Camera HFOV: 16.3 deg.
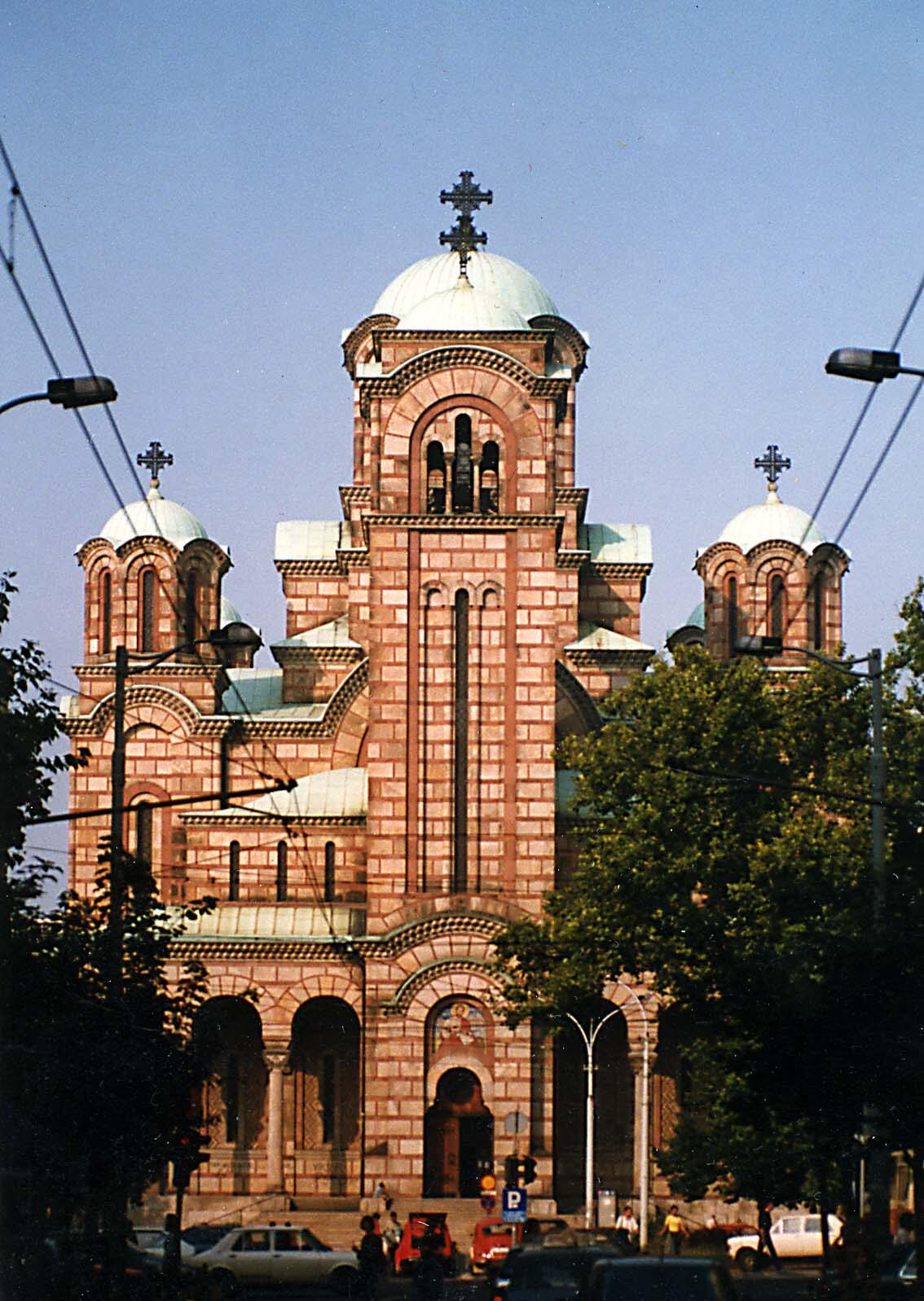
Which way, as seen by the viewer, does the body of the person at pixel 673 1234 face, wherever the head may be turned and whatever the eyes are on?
toward the camera

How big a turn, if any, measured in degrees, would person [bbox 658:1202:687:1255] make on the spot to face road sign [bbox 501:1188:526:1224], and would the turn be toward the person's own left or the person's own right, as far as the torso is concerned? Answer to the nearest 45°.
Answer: approximately 45° to the person's own right

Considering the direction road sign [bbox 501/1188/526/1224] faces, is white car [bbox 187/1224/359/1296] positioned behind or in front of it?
in front

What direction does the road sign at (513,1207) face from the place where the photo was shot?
facing the viewer
